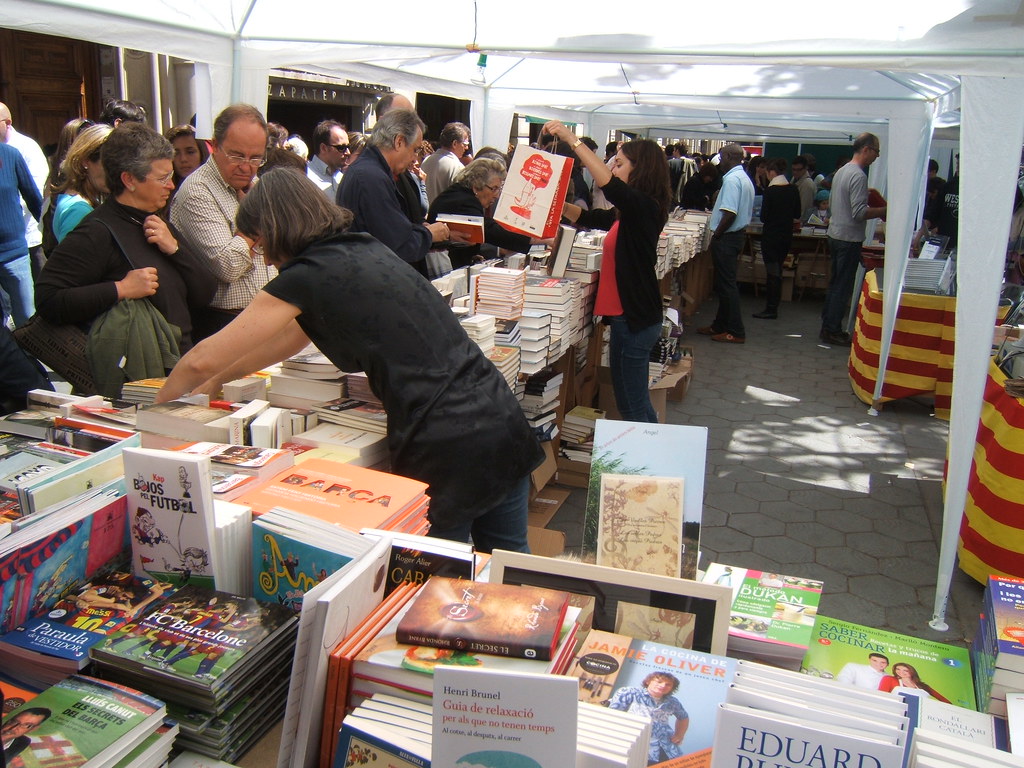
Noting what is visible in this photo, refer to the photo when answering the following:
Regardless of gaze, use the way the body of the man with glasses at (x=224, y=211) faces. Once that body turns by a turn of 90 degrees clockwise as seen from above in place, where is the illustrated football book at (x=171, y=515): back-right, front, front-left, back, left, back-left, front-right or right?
front-left

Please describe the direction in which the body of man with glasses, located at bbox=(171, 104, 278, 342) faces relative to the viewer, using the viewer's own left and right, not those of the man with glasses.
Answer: facing the viewer and to the right of the viewer

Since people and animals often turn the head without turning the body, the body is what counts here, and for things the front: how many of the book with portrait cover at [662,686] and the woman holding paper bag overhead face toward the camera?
1

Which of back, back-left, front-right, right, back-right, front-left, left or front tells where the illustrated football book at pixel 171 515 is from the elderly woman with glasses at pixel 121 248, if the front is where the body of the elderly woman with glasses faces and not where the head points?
front-right

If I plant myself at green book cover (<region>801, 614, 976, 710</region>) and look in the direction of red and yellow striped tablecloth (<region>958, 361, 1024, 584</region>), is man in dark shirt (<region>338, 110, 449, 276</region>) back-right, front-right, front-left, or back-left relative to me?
front-left

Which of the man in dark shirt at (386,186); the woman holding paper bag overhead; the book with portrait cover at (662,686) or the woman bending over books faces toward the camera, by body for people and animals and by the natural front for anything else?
the book with portrait cover

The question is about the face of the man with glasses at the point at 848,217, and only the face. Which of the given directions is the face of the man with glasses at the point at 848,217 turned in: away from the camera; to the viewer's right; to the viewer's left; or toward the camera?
to the viewer's right

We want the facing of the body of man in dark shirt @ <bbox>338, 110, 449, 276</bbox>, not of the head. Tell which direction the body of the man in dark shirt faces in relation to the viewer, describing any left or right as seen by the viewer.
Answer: facing to the right of the viewer

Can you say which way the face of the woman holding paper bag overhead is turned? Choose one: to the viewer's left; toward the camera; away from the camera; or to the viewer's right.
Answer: to the viewer's left

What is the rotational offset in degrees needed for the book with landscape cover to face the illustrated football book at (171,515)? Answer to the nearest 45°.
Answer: approximately 45° to its right

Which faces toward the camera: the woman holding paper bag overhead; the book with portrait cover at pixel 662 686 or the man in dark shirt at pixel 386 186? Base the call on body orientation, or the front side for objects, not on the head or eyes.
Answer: the book with portrait cover

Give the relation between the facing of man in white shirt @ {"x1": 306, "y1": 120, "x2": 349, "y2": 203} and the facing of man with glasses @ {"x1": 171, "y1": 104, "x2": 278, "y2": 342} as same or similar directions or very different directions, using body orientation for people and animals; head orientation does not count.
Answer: same or similar directions

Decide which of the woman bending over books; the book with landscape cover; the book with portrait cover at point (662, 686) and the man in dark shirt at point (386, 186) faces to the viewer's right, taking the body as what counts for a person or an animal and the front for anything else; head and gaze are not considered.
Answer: the man in dark shirt

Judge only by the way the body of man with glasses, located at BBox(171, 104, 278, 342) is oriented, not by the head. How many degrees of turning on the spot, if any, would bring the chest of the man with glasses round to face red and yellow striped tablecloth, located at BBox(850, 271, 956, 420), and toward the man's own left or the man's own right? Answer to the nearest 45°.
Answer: approximately 45° to the man's own left

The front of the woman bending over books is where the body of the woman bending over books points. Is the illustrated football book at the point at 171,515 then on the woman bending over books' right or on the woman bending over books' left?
on the woman bending over books' left

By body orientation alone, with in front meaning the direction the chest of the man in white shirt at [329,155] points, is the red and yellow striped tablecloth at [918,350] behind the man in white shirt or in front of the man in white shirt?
in front

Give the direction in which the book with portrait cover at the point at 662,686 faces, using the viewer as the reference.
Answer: facing the viewer

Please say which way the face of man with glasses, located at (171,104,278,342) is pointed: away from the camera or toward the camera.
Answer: toward the camera

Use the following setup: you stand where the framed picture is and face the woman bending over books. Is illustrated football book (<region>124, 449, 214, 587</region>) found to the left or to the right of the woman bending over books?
left
